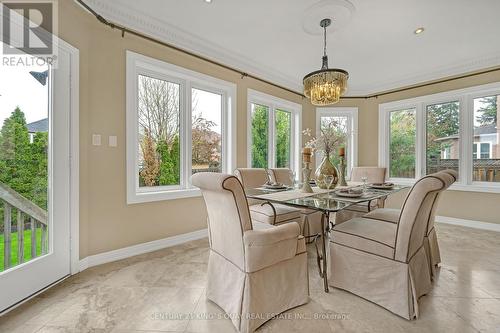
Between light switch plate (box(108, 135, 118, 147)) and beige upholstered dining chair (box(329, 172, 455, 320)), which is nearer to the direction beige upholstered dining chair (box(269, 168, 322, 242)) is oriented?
the beige upholstered dining chair

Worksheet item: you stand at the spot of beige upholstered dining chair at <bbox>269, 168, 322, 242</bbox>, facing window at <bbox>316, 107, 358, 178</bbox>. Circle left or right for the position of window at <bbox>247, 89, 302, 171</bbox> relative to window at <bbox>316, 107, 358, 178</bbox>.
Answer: left

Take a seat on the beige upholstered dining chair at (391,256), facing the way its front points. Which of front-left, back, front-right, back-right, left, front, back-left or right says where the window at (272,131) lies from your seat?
front

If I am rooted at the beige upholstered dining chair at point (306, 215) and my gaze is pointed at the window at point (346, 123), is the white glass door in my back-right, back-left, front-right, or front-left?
back-left

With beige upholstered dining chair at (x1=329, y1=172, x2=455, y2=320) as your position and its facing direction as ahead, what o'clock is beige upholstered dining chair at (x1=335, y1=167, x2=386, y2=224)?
beige upholstered dining chair at (x1=335, y1=167, x2=386, y2=224) is roughly at 1 o'clock from beige upholstered dining chair at (x1=329, y1=172, x2=455, y2=320).

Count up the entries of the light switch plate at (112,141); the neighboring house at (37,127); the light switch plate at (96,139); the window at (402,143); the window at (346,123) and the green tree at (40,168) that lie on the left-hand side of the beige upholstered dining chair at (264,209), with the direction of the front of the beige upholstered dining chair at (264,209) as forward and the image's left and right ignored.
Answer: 2

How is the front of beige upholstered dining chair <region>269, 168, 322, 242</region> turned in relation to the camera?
facing the viewer and to the right of the viewer

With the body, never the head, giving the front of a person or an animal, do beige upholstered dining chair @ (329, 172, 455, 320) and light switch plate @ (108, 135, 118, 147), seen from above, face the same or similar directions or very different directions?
very different directions

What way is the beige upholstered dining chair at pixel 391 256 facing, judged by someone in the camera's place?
facing away from the viewer and to the left of the viewer

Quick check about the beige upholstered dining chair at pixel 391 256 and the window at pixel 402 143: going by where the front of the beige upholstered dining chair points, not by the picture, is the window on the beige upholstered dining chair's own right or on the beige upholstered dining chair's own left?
on the beige upholstered dining chair's own right

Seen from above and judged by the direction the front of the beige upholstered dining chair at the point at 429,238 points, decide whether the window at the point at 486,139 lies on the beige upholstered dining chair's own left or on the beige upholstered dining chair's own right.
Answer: on the beige upholstered dining chair's own right
